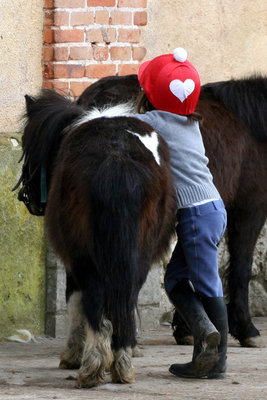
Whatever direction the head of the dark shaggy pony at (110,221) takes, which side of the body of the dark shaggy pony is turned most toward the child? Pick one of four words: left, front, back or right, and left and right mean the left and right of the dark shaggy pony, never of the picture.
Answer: right

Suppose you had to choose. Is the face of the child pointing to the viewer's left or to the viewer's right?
to the viewer's left

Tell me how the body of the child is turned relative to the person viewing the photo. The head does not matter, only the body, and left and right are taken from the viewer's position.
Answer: facing away from the viewer and to the left of the viewer

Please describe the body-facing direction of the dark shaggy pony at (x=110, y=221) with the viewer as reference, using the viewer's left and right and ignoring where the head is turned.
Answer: facing away from the viewer and to the left of the viewer
